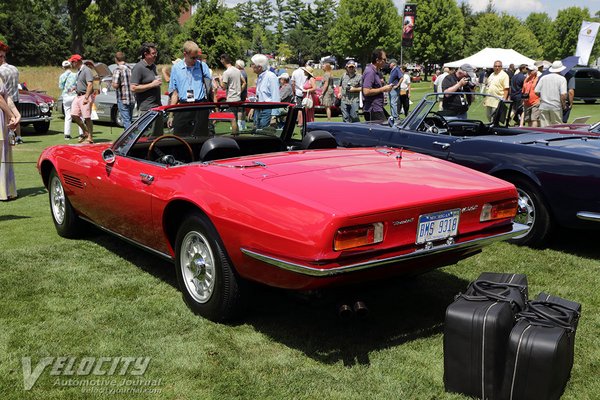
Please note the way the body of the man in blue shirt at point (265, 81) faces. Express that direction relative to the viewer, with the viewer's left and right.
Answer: facing to the left of the viewer

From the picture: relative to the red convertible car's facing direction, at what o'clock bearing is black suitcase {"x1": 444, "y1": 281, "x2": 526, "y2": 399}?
The black suitcase is roughly at 6 o'clock from the red convertible car.

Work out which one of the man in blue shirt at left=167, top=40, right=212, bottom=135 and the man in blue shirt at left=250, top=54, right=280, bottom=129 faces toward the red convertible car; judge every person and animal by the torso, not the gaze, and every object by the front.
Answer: the man in blue shirt at left=167, top=40, right=212, bottom=135

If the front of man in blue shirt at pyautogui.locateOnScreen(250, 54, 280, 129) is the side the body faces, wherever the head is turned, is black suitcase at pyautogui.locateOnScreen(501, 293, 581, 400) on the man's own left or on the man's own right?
on the man's own left

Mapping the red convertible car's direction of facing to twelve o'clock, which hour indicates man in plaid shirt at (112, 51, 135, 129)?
The man in plaid shirt is roughly at 1 o'clock from the red convertible car.

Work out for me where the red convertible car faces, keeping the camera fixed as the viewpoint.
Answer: facing away from the viewer and to the left of the viewer

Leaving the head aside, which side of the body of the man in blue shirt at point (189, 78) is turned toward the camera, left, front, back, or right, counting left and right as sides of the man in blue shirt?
front

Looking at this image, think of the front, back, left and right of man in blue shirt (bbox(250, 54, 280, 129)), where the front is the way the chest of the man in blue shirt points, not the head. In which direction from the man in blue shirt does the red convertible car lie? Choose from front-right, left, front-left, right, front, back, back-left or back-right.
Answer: left

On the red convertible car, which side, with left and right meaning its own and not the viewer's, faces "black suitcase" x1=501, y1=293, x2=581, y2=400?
back

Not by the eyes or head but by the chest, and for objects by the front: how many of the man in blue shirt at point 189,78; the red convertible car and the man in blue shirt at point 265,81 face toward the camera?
1

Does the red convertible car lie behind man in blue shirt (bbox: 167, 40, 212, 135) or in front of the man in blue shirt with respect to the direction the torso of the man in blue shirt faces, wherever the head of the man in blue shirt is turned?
in front

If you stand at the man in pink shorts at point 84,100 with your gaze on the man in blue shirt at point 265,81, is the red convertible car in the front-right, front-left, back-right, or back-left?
front-right
